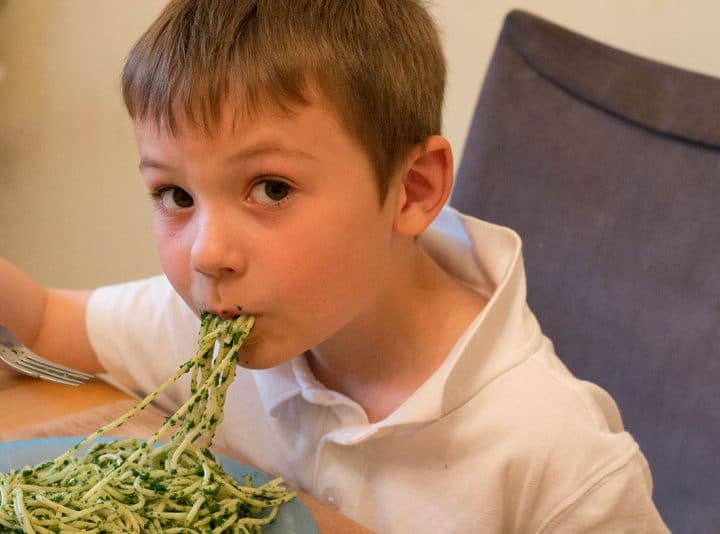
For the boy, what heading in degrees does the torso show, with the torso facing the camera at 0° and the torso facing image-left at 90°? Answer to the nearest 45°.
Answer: approximately 45°

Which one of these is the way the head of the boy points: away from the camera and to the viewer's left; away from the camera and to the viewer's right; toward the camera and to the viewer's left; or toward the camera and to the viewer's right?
toward the camera and to the viewer's left
